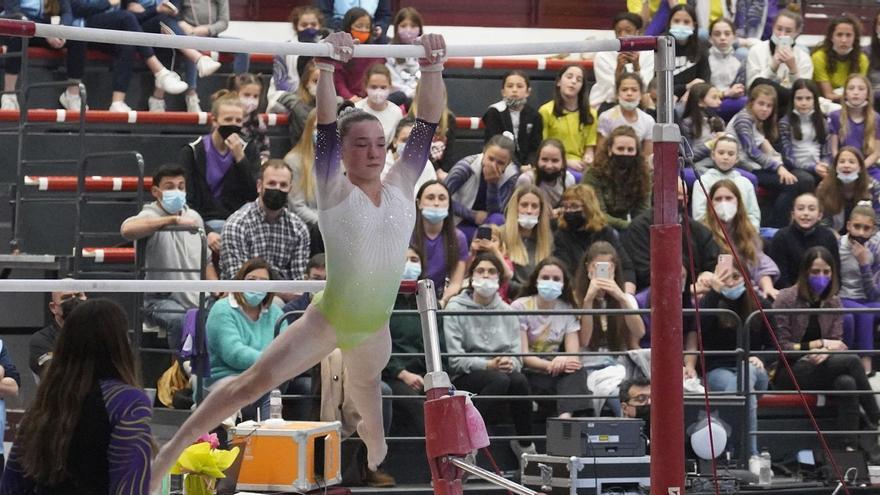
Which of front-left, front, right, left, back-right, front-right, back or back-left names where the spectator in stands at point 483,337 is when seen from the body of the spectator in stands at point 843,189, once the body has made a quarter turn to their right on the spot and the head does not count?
front-left

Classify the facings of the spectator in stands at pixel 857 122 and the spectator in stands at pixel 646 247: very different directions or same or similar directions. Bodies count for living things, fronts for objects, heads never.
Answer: same or similar directions

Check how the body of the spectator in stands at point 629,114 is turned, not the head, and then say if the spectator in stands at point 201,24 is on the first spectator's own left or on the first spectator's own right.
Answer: on the first spectator's own right

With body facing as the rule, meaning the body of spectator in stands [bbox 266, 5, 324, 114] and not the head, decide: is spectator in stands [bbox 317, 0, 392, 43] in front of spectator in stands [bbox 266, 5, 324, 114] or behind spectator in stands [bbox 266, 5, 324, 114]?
behind

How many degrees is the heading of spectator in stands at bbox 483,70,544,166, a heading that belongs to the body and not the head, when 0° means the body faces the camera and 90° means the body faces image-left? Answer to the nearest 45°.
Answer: approximately 0°

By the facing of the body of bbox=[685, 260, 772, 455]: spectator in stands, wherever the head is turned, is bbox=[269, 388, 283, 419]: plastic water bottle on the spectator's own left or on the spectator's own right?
on the spectator's own right

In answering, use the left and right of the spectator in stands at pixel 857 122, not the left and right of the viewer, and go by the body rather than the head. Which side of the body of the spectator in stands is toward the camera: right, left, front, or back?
front

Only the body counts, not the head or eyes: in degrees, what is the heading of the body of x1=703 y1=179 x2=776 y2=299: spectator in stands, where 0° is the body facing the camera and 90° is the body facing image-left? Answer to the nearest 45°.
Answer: approximately 0°

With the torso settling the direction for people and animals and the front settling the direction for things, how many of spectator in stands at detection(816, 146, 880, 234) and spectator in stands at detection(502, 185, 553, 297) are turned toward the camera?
2

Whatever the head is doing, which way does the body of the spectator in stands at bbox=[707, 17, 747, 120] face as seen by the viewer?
toward the camera

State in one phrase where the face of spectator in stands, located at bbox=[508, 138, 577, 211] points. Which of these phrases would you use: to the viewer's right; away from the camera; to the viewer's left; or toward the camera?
toward the camera

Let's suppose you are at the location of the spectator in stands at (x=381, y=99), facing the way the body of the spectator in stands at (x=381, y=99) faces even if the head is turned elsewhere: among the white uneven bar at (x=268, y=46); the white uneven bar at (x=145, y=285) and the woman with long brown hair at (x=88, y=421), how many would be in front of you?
3

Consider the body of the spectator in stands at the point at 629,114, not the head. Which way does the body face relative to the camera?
toward the camera
